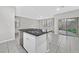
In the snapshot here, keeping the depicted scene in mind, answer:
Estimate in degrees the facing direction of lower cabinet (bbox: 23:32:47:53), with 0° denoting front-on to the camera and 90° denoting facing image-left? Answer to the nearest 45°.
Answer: approximately 45°

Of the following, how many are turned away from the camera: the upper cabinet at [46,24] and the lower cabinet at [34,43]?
0
